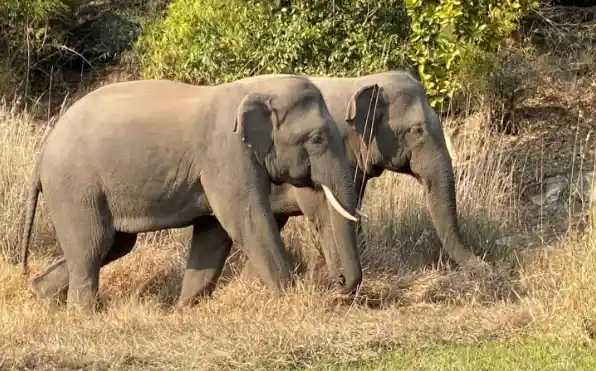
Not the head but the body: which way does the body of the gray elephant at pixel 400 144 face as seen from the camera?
to the viewer's right

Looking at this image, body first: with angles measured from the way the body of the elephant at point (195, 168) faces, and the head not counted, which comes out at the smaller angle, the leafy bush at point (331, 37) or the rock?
the rock

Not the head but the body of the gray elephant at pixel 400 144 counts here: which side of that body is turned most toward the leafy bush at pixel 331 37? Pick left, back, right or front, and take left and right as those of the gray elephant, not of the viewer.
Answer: left

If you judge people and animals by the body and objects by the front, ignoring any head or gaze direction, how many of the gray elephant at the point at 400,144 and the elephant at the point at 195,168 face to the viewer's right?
2

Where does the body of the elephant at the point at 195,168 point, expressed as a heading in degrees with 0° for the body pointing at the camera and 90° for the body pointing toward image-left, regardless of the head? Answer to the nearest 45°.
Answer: approximately 270°

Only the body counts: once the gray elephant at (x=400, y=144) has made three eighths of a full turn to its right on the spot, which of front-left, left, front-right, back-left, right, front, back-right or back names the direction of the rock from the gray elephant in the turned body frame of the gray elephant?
back

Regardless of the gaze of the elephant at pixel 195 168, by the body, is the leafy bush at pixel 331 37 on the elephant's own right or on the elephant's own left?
on the elephant's own left

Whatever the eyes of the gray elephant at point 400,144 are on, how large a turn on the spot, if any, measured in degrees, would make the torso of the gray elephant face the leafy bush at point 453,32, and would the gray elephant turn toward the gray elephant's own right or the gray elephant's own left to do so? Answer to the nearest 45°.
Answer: approximately 90° to the gray elephant's own left

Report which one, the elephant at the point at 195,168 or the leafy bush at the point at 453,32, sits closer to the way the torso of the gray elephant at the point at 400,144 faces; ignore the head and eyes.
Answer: the leafy bush
